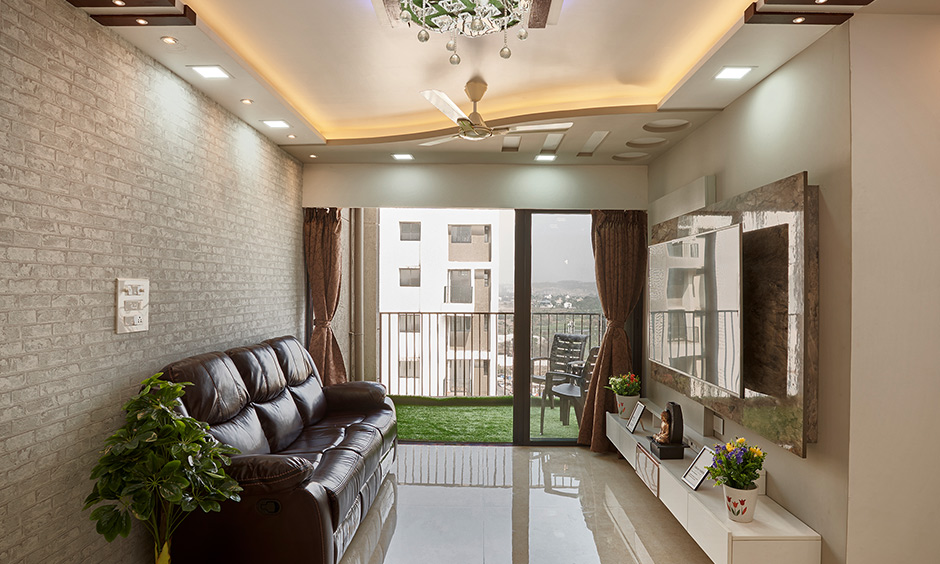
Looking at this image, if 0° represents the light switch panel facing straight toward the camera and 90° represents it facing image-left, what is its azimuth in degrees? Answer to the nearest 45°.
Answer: approximately 315°

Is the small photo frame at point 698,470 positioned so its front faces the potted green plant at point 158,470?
yes

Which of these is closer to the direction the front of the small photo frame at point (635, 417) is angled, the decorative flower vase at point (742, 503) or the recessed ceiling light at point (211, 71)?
the recessed ceiling light

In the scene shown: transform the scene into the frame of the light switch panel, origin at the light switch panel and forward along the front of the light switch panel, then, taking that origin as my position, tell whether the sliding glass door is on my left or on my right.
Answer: on my left

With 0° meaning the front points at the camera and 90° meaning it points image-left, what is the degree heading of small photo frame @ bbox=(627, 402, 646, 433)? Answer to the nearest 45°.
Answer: approximately 45°
